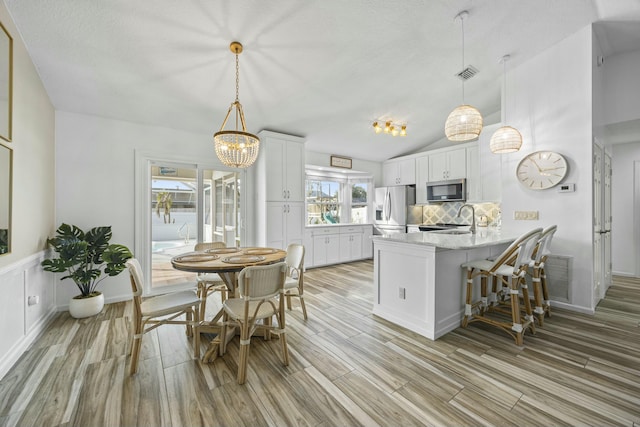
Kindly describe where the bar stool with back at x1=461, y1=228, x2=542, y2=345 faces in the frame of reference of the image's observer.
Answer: facing away from the viewer and to the left of the viewer

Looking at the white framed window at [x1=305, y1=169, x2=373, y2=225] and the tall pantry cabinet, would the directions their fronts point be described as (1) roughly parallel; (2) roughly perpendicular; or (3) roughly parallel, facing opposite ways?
roughly parallel

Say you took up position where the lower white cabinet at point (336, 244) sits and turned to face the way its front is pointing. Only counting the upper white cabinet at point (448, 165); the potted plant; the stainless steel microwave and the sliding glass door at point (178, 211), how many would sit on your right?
2

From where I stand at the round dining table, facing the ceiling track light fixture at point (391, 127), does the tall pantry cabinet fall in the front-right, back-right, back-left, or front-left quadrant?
front-left

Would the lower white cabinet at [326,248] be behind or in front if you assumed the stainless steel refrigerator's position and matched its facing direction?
in front

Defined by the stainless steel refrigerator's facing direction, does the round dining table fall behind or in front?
in front

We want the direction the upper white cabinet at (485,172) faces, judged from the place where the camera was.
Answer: facing the viewer and to the left of the viewer

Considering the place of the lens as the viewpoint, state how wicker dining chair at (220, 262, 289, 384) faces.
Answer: facing away from the viewer and to the left of the viewer

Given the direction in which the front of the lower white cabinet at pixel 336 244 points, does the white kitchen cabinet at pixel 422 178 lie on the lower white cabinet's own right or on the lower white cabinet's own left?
on the lower white cabinet's own left

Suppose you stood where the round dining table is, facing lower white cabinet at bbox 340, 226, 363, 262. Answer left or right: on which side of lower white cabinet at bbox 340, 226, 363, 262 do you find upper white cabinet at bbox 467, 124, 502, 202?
right

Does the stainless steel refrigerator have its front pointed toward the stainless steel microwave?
no

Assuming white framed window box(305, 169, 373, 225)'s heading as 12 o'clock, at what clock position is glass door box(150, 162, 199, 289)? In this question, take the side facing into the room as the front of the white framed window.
The glass door is roughly at 3 o'clock from the white framed window.

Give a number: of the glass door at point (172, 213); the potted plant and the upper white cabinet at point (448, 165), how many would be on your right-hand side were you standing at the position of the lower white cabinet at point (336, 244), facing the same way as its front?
2

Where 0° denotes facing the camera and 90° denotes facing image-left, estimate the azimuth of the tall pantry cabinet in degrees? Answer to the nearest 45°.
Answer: approximately 315°

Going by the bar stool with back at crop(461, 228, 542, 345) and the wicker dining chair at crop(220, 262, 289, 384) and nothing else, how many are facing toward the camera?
0

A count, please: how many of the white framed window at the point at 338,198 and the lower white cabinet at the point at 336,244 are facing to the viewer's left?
0

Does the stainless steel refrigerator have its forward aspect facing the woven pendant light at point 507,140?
no

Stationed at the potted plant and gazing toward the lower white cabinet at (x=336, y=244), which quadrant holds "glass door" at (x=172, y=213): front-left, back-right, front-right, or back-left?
front-left
